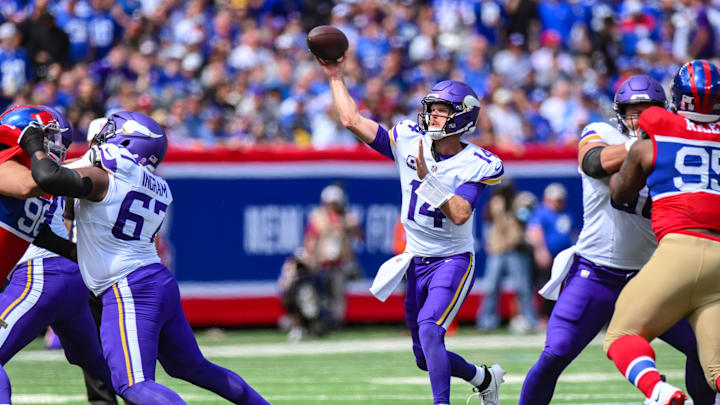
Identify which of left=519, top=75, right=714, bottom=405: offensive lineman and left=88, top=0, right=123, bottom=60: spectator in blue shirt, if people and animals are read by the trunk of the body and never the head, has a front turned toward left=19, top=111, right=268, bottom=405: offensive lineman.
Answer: the spectator in blue shirt

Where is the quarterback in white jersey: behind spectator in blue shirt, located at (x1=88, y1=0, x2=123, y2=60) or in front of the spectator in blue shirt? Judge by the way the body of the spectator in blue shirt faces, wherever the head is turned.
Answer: in front

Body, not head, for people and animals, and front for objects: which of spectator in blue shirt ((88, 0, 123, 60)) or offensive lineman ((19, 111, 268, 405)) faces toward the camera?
the spectator in blue shirt

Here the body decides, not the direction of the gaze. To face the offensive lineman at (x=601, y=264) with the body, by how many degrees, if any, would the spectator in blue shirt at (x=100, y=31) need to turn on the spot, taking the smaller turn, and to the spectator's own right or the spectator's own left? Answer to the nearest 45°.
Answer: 0° — they already face them

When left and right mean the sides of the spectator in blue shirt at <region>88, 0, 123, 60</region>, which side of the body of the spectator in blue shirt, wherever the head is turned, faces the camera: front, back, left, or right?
front

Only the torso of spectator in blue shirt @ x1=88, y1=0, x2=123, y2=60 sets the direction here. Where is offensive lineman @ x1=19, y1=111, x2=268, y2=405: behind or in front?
in front

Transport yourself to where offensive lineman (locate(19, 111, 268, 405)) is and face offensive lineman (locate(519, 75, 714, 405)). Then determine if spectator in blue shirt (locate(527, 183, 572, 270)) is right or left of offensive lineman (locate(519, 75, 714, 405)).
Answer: left

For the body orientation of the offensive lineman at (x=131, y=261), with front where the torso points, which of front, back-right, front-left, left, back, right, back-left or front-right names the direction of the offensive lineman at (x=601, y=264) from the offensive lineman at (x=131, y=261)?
back-right

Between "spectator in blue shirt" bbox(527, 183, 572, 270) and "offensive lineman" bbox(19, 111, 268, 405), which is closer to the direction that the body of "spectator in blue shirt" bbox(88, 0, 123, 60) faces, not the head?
the offensive lineman

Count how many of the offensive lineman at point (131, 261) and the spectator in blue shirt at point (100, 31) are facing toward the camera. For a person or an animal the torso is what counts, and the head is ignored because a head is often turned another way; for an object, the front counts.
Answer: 1

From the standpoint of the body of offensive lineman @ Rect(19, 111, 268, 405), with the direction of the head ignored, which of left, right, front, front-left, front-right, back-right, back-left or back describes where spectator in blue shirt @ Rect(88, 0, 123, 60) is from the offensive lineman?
front-right

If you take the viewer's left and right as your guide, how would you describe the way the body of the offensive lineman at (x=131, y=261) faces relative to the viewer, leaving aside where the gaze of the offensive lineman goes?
facing away from the viewer and to the left of the viewer
